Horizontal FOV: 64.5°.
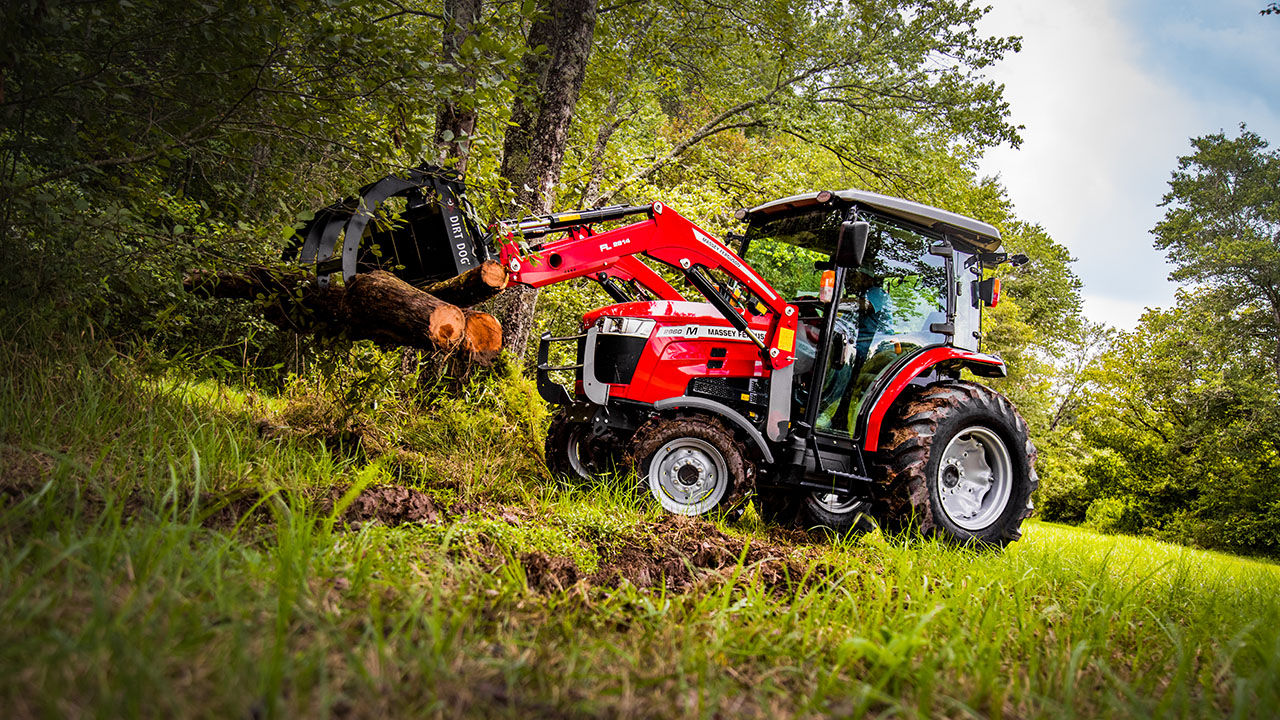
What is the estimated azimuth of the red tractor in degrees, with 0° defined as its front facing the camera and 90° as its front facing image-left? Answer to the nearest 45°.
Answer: approximately 45°

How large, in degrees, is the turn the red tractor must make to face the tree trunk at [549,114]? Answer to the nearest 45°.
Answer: approximately 90° to its right
